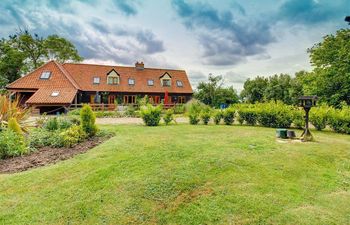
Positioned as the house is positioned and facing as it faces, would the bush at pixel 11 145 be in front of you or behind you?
in front

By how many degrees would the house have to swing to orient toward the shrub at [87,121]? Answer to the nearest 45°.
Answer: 0° — it already faces it

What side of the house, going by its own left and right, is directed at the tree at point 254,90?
left

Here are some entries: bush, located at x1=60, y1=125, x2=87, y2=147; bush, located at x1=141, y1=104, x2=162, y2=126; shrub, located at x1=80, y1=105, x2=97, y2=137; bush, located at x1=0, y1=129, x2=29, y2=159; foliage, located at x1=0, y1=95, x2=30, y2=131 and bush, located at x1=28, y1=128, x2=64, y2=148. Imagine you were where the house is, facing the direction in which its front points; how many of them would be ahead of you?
6

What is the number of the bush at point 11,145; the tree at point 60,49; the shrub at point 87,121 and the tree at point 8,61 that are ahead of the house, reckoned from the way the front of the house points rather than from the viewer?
2

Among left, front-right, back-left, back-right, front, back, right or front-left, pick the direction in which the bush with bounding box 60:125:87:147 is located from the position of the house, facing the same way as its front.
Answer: front

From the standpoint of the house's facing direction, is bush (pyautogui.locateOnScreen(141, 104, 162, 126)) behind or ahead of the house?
ahead

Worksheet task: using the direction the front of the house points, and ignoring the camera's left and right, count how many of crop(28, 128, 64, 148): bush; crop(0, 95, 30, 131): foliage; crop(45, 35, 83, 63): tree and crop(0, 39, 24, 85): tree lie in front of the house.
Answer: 2

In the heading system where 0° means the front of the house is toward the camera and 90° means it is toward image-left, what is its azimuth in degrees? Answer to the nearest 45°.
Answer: approximately 0°

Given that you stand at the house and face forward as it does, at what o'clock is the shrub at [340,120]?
The shrub is roughly at 11 o'clock from the house.

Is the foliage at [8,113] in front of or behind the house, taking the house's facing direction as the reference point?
in front

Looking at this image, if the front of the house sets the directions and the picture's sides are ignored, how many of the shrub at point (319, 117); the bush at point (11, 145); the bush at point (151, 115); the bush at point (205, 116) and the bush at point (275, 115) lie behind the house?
0

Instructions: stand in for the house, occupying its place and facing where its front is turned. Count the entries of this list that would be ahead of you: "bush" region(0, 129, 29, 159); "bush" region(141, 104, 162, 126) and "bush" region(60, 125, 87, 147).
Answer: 3

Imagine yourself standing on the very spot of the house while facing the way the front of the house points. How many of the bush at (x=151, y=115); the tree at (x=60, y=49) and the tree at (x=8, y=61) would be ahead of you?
1

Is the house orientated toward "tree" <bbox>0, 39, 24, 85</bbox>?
no

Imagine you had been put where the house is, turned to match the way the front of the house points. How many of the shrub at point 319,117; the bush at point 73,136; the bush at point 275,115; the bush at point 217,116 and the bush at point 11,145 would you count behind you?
0

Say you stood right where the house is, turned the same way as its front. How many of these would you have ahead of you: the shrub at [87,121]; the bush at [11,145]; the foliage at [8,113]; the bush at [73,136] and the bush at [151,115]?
5
